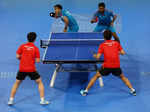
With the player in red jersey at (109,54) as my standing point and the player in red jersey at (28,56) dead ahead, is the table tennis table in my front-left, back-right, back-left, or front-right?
front-right

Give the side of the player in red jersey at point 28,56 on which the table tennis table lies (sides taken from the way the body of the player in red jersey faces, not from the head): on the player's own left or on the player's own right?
on the player's own right

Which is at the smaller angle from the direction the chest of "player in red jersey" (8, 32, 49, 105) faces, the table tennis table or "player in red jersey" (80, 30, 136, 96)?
the table tennis table

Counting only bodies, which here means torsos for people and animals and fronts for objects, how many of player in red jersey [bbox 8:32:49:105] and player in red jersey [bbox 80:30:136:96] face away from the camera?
2

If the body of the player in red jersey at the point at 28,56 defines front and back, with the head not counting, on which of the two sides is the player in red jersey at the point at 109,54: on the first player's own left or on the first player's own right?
on the first player's own right

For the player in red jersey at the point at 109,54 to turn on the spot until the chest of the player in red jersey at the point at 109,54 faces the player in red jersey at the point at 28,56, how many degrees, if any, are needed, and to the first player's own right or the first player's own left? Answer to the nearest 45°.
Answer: approximately 90° to the first player's own left

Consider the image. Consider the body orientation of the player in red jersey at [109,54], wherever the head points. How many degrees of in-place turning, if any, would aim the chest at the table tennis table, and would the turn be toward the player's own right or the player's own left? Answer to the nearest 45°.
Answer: approximately 45° to the player's own left

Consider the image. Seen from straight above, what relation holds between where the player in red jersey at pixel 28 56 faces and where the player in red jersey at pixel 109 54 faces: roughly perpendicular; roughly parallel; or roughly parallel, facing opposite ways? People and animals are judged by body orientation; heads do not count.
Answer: roughly parallel

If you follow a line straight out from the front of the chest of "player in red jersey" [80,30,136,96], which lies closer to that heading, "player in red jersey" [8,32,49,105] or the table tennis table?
the table tennis table

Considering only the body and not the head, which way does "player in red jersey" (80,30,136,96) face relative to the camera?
away from the camera

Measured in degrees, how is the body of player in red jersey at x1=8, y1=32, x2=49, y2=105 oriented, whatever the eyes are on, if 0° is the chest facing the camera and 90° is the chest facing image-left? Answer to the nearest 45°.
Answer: approximately 180°

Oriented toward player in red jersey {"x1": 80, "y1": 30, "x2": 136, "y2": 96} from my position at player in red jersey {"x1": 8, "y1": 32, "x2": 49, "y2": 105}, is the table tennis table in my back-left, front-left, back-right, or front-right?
front-left
